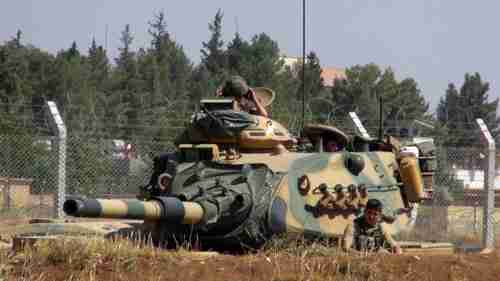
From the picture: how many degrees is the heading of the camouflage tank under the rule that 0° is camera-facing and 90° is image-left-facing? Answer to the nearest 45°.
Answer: approximately 45°

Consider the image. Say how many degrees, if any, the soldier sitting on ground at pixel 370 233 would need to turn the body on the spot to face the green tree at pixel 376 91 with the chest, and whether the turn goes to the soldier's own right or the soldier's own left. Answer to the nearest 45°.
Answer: approximately 180°

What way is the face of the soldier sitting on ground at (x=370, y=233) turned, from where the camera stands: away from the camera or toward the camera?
toward the camera

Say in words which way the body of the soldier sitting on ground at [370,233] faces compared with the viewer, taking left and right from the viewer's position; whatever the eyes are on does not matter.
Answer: facing the viewer

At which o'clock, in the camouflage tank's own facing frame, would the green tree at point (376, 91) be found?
The green tree is roughly at 5 o'clock from the camouflage tank.
